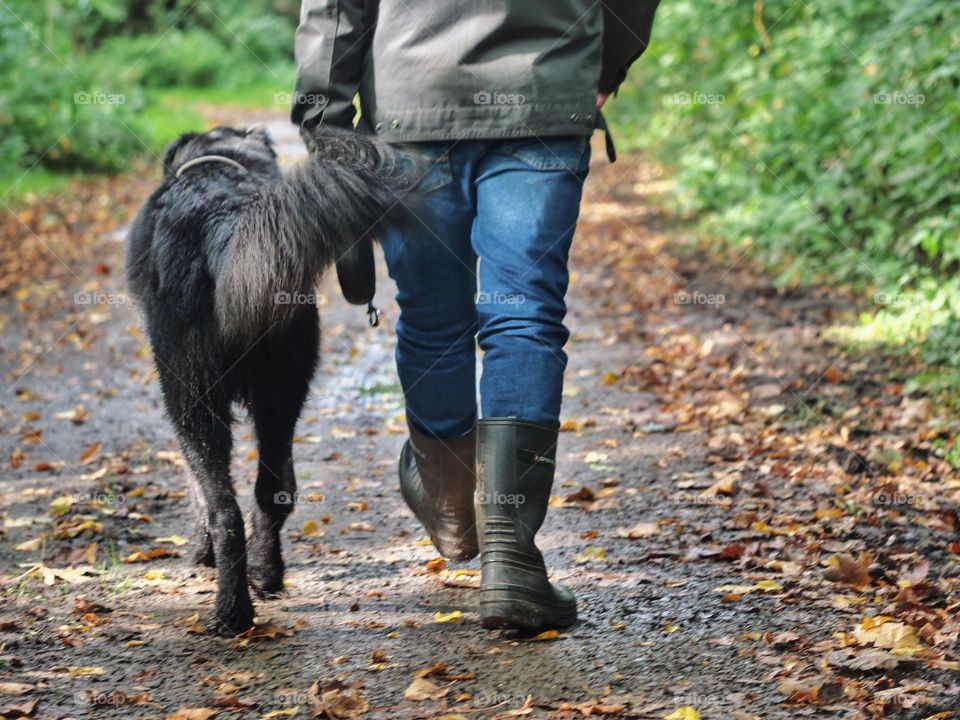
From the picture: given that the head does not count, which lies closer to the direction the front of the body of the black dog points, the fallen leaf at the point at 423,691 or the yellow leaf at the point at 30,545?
the yellow leaf

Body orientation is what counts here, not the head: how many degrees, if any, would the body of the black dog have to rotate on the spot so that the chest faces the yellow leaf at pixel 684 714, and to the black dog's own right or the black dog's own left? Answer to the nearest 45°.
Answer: approximately 135° to the black dog's own right

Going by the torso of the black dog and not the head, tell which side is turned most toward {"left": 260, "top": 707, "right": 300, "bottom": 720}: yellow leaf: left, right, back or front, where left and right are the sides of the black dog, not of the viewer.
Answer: back

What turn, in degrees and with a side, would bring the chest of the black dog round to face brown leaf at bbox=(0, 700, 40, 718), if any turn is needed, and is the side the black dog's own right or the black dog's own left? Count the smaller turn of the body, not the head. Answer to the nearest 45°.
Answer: approximately 135° to the black dog's own left

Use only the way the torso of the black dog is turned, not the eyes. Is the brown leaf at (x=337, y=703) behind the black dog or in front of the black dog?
behind

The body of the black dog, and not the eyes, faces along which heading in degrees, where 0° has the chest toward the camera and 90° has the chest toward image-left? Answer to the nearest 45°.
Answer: approximately 180°

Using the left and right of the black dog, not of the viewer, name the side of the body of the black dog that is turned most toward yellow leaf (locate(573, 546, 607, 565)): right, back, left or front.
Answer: right
